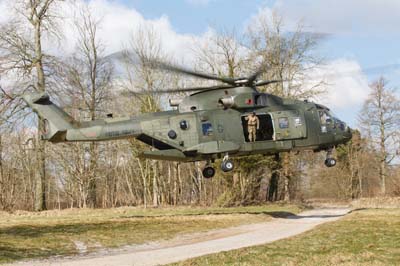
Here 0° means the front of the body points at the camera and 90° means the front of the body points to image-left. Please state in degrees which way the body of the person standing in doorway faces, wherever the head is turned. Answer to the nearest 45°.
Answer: approximately 0°

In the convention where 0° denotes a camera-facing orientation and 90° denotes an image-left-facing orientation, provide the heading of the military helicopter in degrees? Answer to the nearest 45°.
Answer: approximately 270°
